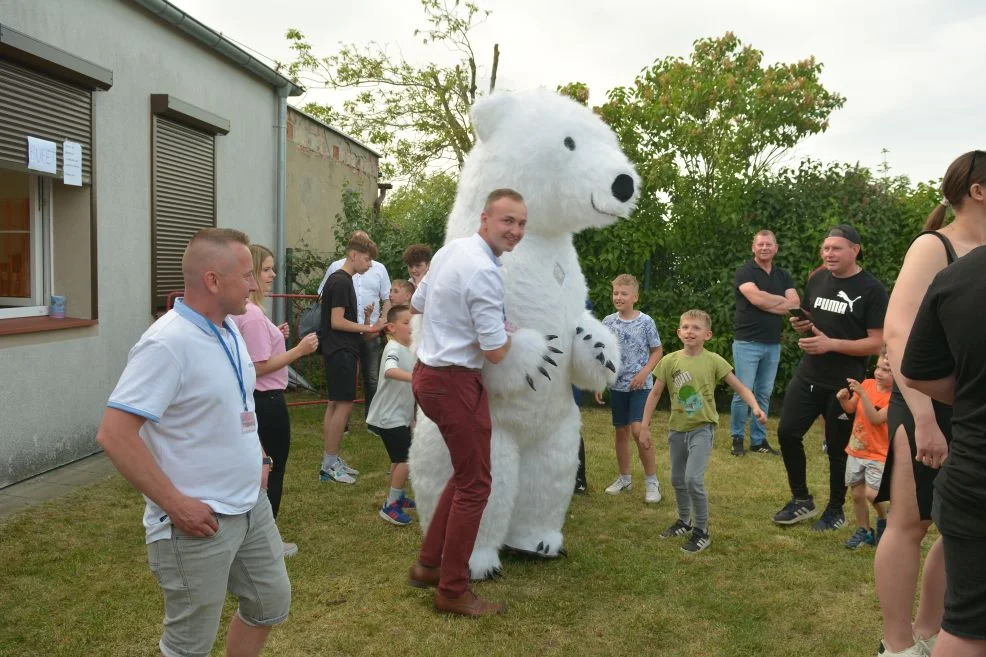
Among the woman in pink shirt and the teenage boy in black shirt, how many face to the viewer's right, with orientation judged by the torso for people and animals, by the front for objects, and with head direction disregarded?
2

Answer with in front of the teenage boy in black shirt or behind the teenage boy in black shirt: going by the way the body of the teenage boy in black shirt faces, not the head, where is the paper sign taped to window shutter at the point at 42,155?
behind

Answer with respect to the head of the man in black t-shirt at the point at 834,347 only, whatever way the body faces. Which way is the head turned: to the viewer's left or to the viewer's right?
to the viewer's left

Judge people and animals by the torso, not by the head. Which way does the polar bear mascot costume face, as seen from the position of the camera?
facing the viewer and to the right of the viewer

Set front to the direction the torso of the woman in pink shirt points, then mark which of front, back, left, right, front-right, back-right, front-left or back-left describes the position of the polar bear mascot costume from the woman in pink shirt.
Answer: front

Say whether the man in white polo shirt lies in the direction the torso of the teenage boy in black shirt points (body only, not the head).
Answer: no

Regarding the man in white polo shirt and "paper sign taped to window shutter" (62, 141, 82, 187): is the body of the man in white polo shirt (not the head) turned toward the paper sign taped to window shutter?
no

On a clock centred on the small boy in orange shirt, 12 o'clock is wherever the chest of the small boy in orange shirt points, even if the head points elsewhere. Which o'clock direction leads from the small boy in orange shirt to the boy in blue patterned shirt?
The boy in blue patterned shirt is roughly at 2 o'clock from the small boy in orange shirt.

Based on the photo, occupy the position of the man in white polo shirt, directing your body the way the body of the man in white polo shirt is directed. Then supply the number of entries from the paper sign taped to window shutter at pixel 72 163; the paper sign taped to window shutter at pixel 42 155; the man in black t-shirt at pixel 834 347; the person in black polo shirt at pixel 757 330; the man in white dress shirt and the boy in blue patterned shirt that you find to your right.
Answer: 0

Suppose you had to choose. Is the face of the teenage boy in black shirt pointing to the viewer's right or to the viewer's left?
to the viewer's right

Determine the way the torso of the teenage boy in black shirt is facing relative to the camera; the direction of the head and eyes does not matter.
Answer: to the viewer's right

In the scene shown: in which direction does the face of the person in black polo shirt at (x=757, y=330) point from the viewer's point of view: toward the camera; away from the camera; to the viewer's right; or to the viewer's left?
toward the camera

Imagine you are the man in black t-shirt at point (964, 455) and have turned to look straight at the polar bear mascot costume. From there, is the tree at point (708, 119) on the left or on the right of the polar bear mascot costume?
right

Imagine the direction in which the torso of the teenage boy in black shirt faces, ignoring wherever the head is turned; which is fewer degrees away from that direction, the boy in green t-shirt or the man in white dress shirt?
the boy in green t-shirt

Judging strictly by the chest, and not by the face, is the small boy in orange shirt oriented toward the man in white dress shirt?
yes

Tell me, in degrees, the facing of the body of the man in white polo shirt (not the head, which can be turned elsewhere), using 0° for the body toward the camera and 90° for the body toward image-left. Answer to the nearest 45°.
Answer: approximately 315°

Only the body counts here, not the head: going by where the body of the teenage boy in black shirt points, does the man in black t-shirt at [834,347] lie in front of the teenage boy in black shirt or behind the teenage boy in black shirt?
in front
